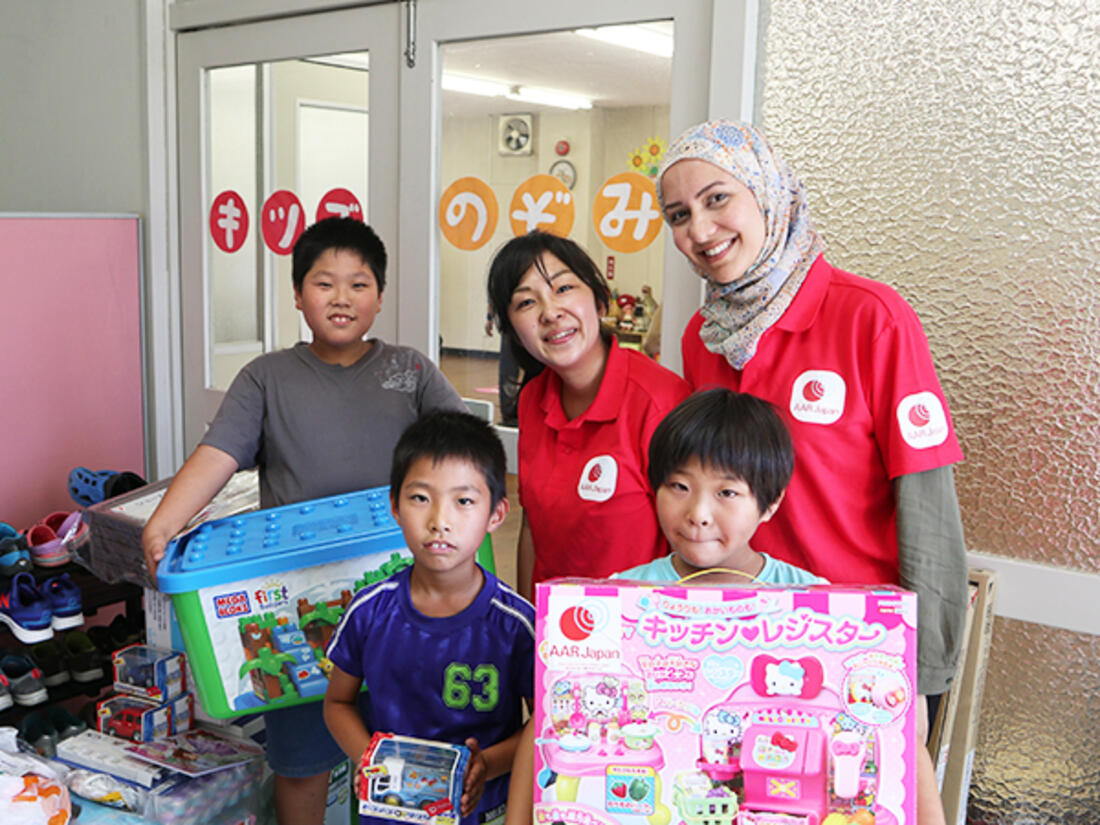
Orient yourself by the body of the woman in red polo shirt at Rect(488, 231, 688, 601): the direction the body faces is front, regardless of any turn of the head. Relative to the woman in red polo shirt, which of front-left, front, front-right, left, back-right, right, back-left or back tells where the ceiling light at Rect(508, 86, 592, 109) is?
back-right

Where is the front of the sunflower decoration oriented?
toward the camera

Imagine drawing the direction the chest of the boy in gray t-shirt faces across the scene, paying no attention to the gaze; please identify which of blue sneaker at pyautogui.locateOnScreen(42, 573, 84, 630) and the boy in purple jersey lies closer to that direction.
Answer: the boy in purple jersey

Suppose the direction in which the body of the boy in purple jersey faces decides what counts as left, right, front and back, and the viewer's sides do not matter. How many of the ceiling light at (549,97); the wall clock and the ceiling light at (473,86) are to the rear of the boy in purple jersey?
3

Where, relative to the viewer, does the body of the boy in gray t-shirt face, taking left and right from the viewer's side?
facing the viewer

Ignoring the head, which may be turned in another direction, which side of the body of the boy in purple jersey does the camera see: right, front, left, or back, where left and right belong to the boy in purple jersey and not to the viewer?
front

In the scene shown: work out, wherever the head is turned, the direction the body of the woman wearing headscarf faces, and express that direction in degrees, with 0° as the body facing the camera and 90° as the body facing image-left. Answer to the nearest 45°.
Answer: approximately 45°

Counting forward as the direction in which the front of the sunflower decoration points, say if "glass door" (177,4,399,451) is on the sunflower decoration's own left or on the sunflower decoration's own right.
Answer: on the sunflower decoration's own right
